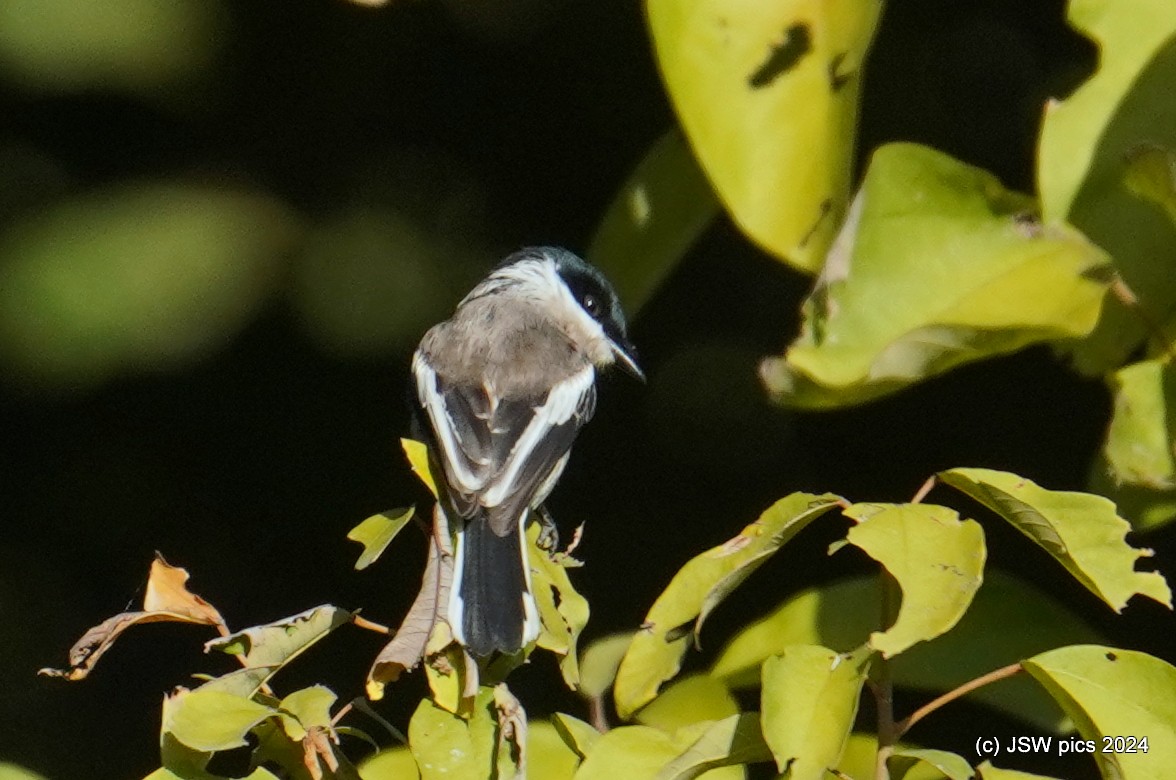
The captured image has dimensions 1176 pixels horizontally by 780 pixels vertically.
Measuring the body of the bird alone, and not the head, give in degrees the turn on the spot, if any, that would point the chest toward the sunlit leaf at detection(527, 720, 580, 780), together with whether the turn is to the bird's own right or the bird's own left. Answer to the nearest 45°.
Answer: approximately 180°

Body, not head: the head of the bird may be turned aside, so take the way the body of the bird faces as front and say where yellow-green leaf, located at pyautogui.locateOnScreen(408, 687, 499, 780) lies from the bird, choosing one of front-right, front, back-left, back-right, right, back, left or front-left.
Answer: back

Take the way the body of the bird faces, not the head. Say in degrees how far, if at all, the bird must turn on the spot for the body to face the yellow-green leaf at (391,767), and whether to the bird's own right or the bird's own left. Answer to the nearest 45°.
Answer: approximately 180°

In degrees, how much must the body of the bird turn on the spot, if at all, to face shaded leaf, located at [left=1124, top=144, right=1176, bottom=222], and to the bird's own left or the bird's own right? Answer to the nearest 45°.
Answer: approximately 135° to the bird's own right

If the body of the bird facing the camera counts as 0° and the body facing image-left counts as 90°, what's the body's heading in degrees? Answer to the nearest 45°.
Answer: approximately 180°

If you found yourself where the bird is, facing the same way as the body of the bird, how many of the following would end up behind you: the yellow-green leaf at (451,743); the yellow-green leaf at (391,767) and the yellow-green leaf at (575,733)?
3
